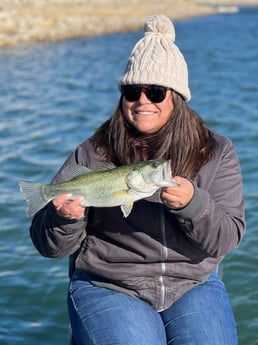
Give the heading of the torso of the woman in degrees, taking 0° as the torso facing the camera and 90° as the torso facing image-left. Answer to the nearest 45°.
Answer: approximately 0°
